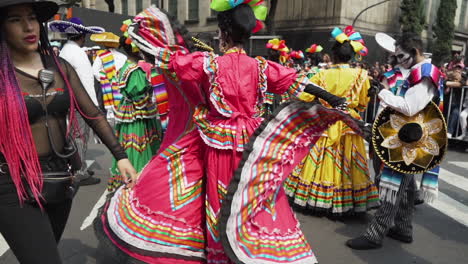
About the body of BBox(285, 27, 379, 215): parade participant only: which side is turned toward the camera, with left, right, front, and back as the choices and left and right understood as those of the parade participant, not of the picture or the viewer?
back

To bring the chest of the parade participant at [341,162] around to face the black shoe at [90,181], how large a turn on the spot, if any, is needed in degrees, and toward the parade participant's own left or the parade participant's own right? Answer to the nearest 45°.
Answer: approximately 90° to the parade participant's own left

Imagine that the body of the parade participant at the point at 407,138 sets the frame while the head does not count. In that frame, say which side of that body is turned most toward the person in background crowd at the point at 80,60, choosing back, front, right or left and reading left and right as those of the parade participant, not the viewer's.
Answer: front

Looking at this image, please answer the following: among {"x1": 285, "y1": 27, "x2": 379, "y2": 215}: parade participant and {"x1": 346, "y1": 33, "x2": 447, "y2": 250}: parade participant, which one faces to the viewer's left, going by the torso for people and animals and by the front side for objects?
{"x1": 346, "y1": 33, "x2": 447, "y2": 250}: parade participant

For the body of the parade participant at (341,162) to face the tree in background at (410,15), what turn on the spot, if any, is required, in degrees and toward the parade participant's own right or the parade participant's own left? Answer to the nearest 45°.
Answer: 0° — they already face it

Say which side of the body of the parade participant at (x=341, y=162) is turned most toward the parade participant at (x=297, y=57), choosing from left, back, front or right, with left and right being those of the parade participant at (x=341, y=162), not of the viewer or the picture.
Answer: front

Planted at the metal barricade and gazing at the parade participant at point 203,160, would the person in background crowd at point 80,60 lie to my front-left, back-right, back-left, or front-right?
front-right

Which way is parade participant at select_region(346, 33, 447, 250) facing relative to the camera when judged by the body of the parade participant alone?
to the viewer's left

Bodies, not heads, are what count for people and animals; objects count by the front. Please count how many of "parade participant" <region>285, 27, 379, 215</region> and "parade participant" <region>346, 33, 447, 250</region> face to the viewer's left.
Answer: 1

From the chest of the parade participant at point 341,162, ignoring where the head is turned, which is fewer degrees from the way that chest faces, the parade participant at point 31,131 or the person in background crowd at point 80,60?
the person in background crowd

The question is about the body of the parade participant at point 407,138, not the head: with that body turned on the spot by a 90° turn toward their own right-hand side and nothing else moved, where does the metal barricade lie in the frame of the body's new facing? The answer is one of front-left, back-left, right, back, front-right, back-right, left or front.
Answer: front

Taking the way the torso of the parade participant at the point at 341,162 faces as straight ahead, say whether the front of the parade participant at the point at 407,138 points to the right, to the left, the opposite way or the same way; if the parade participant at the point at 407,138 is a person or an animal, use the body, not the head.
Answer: to the left

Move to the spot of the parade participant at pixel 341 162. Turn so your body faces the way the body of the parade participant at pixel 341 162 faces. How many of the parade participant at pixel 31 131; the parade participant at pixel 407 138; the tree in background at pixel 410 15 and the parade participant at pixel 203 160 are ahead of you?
1

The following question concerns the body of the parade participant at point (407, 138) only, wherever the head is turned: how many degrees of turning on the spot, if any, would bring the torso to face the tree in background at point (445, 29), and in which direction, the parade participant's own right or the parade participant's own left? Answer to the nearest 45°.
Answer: approximately 90° to the parade participant's own right

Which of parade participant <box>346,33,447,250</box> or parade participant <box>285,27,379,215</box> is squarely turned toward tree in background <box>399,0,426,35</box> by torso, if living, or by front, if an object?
parade participant <box>285,27,379,215</box>

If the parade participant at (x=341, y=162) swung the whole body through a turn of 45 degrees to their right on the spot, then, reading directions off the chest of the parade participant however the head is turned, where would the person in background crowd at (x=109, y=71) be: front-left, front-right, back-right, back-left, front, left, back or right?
back-left
